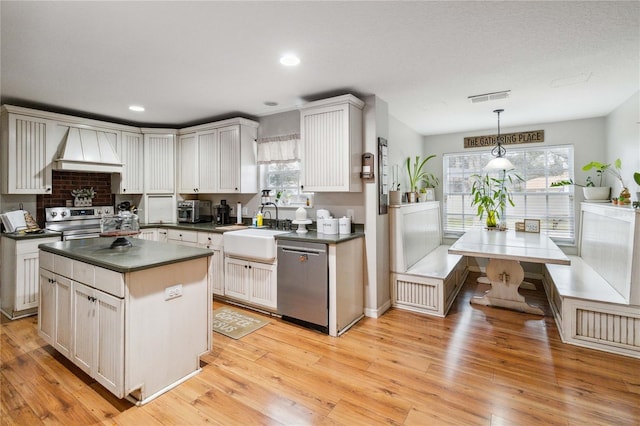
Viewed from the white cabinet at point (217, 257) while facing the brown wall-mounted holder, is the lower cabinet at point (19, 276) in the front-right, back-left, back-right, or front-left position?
back-right

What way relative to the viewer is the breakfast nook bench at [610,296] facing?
to the viewer's left

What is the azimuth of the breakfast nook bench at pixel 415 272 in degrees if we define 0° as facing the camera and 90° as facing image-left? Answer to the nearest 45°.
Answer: approximately 270°

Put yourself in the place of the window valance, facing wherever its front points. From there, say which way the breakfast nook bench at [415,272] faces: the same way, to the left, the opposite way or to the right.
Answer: to the left

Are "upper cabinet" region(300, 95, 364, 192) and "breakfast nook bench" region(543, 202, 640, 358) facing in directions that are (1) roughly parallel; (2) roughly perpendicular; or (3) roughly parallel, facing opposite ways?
roughly perpendicular
